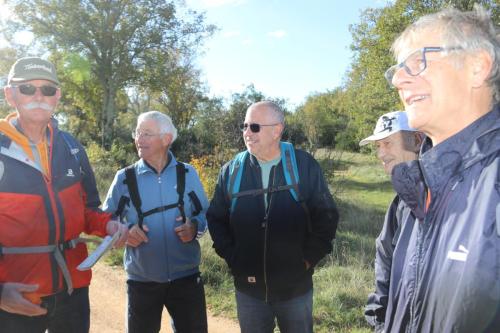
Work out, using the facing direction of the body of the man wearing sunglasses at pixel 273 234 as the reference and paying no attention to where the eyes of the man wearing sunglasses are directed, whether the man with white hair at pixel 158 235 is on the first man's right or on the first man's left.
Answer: on the first man's right

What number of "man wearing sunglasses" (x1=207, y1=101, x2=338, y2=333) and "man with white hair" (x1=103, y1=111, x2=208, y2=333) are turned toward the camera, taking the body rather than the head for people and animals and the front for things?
2

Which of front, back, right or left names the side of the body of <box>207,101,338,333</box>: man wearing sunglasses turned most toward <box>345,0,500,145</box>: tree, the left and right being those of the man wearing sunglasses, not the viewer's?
back

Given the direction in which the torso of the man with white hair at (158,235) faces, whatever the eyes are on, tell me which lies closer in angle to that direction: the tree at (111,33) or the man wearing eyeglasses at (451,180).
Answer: the man wearing eyeglasses

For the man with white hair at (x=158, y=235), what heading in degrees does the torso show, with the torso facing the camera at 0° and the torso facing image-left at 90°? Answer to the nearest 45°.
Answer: approximately 0°

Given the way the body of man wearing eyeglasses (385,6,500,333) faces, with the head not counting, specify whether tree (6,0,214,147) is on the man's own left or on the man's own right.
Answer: on the man's own right

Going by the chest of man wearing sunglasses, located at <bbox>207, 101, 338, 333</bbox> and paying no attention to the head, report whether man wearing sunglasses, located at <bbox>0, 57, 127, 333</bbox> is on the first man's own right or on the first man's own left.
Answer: on the first man's own right

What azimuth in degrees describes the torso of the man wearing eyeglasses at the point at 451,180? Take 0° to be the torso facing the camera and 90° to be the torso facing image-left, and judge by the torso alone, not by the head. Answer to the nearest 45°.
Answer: approximately 45°

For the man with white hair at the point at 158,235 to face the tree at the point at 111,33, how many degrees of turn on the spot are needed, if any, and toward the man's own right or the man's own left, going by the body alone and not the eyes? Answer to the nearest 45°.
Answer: approximately 180°
